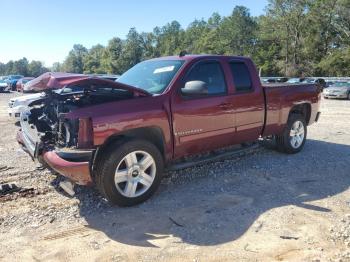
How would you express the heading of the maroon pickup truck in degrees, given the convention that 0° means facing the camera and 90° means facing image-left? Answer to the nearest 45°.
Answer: approximately 45°

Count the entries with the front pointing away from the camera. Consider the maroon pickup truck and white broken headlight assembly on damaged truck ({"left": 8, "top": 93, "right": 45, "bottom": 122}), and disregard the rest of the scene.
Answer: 0

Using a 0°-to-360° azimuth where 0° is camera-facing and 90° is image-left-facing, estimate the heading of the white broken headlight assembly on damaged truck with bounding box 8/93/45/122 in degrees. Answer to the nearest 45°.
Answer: approximately 45°
